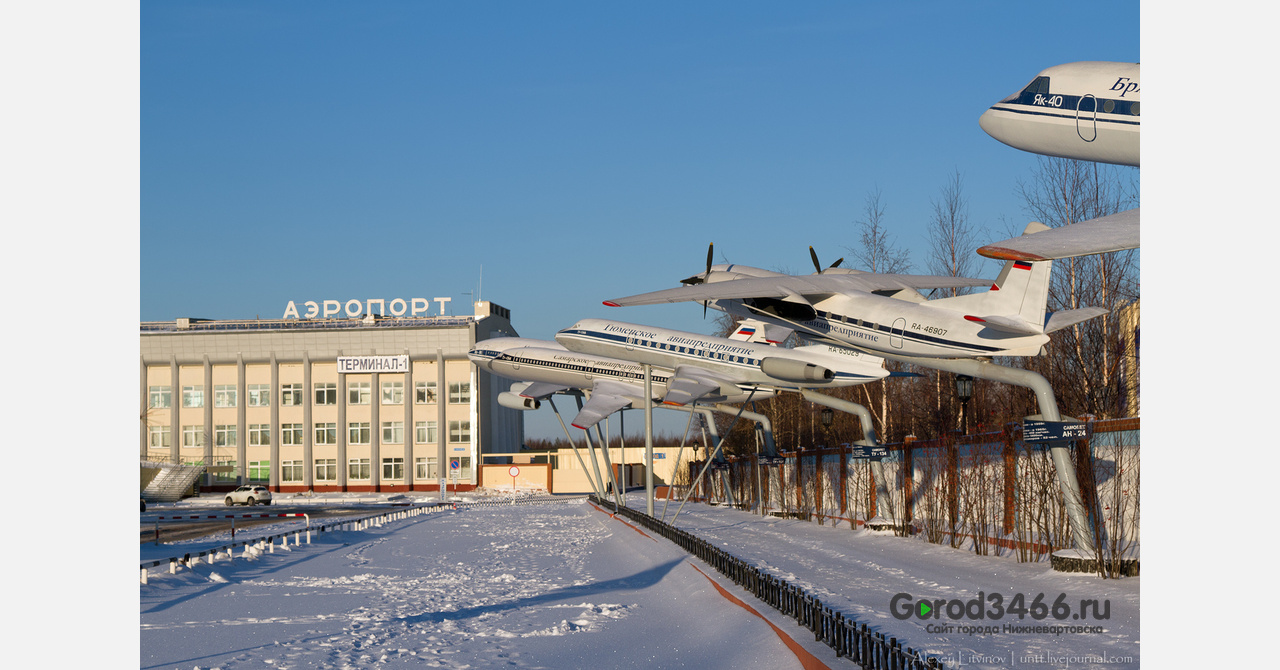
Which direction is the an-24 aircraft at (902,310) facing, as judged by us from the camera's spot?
facing away from the viewer and to the left of the viewer

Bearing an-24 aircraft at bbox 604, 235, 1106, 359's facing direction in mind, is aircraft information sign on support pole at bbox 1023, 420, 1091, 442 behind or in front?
behind
